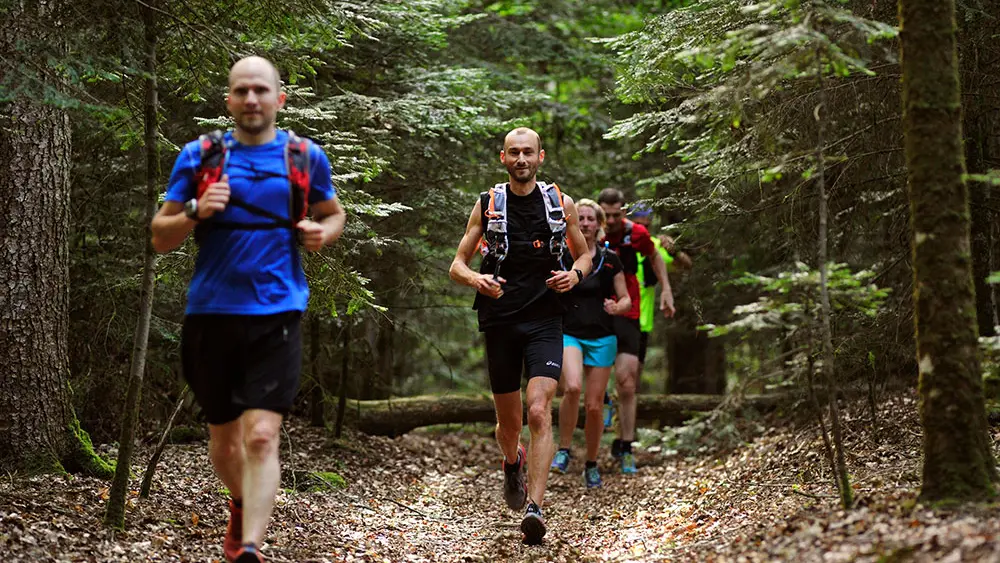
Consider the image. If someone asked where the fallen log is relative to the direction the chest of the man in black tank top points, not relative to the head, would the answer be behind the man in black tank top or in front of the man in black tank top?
behind

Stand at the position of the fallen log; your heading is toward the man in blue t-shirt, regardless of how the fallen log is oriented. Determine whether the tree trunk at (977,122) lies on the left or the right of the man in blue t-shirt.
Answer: left

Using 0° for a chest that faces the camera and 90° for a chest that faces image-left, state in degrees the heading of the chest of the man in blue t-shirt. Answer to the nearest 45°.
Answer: approximately 0°

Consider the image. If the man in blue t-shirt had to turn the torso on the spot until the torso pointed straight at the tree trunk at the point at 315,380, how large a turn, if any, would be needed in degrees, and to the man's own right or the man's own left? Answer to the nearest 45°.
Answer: approximately 180°

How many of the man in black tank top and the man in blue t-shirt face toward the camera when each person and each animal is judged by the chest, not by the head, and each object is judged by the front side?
2

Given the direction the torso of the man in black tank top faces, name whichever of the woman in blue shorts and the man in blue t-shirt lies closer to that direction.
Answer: the man in blue t-shirt

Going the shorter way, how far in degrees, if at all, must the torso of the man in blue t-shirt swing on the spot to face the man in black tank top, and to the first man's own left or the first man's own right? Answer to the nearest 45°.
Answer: approximately 135° to the first man's own left
